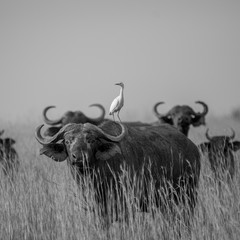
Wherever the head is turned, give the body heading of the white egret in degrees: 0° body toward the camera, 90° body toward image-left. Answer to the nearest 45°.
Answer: approximately 270°

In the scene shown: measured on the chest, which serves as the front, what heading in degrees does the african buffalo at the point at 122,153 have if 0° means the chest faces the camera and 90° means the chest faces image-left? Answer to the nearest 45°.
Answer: approximately 45°
